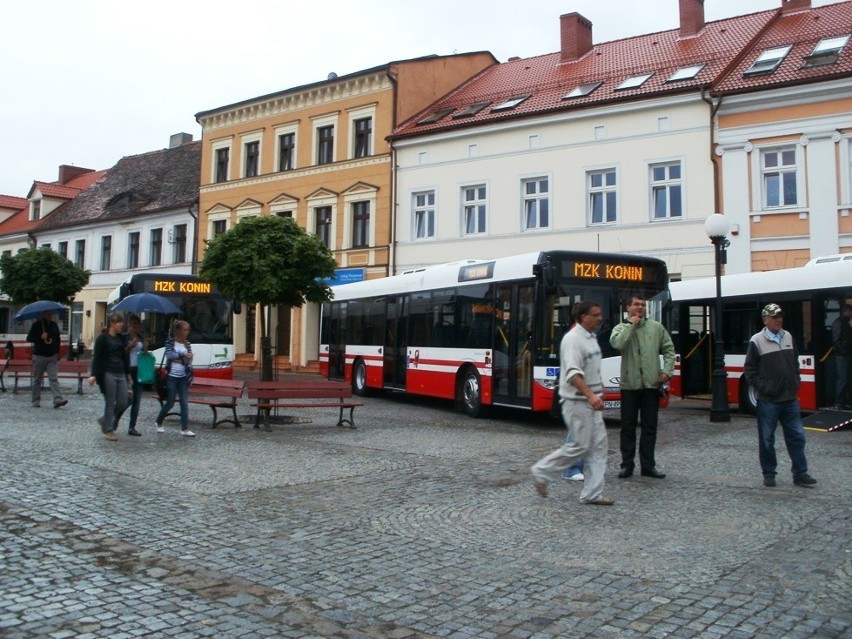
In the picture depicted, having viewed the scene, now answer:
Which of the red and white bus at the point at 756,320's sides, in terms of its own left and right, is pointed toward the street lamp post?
right

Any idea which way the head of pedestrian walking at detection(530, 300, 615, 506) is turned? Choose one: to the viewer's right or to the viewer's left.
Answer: to the viewer's right

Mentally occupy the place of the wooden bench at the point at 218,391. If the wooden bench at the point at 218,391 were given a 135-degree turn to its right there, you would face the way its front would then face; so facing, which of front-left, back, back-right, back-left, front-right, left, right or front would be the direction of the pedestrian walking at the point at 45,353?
front-left

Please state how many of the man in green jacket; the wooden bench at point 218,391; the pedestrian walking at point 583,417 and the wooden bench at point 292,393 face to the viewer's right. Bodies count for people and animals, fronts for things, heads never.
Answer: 1

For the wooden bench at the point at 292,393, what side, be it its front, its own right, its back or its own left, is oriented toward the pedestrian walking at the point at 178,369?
right

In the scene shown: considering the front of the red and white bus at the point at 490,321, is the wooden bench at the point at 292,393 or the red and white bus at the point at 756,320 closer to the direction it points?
the red and white bus

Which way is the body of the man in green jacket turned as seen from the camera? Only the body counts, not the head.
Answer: toward the camera

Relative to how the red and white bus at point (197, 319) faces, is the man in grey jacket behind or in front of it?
in front

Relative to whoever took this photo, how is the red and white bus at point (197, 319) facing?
facing the viewer and to the right of the viewer

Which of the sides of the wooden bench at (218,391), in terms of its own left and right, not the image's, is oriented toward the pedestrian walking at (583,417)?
left

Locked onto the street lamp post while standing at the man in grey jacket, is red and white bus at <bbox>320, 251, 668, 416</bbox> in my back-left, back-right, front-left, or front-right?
front-left
